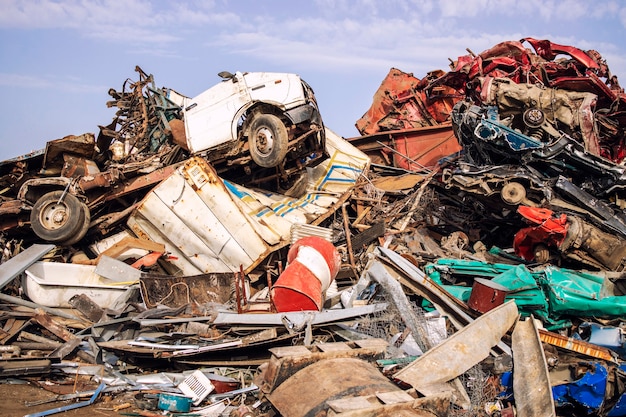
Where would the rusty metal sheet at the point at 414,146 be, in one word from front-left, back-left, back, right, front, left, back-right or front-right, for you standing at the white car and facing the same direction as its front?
left

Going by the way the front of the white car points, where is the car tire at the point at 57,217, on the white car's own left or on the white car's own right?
on the white car's own right

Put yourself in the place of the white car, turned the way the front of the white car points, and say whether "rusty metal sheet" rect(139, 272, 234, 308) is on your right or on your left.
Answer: on your right

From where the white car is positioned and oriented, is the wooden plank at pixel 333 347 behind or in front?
in front

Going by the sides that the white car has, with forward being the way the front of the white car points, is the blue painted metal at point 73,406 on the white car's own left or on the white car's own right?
on the white car's own right

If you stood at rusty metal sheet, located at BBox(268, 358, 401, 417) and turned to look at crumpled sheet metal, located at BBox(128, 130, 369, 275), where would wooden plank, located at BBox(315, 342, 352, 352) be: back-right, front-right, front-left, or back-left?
front-right

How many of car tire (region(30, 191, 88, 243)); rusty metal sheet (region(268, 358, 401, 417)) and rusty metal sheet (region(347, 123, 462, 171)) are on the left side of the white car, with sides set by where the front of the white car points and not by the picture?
1

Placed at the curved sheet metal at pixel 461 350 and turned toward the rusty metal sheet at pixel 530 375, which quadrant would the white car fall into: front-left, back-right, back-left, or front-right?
back-left

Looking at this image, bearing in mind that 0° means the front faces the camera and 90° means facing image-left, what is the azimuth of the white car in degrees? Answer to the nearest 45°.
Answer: approximately 315°

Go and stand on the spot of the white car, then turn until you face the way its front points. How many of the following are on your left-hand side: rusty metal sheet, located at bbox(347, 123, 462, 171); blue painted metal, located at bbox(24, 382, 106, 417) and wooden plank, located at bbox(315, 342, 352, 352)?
1

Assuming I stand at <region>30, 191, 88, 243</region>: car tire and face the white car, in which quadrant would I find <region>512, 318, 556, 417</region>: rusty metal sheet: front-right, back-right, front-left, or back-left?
front-right
